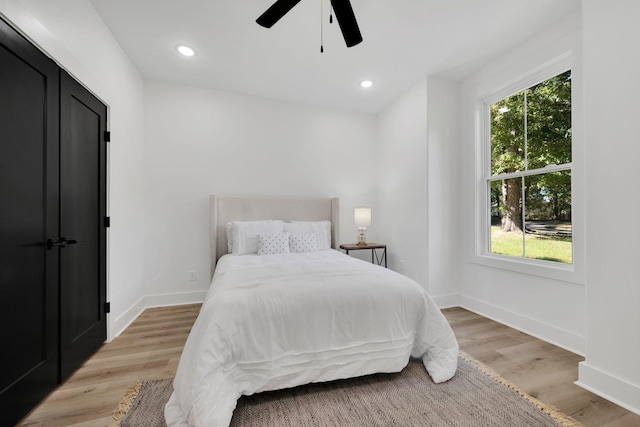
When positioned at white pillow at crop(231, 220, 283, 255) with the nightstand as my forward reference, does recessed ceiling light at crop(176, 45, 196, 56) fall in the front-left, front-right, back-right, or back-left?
back-right

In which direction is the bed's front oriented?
toward the camera

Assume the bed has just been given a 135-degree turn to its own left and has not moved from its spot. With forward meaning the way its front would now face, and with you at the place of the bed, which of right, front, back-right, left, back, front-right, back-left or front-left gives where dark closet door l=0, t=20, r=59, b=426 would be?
back-left

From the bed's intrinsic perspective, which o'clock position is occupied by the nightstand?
The nightstand is roughly at 7 o'clock from the bed.

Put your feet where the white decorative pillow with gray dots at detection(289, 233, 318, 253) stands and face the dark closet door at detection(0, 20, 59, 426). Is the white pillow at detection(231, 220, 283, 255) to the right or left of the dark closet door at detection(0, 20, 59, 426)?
right
